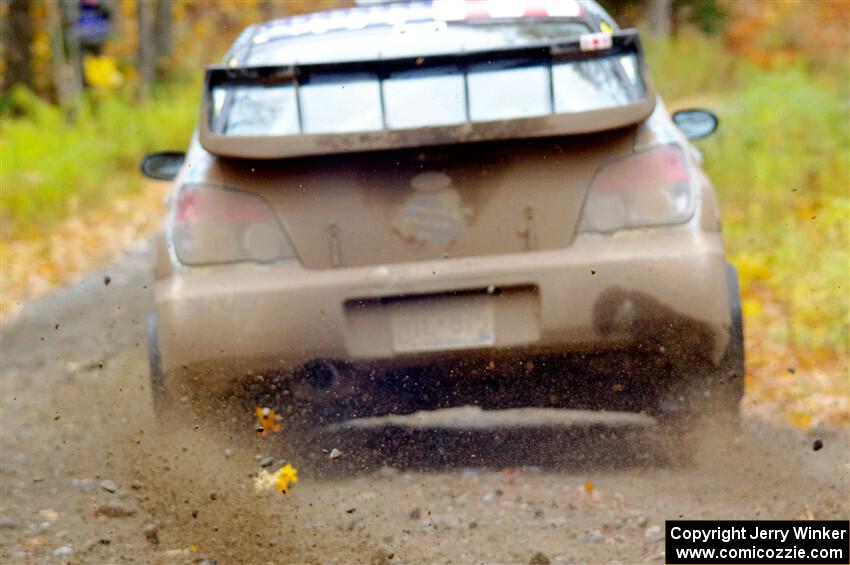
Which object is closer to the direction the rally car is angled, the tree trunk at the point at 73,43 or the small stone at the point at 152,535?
the tree trunk

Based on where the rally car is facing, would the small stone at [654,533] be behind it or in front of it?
behind

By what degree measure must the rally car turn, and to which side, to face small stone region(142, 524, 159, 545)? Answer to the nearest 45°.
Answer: approximately 135° to its left

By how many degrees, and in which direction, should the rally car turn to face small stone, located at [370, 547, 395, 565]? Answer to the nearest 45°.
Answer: approximately 180°

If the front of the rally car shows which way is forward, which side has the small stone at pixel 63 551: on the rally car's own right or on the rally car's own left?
on the rally car's own left

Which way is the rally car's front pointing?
away from the camera

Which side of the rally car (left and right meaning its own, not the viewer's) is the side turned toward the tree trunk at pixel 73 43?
front

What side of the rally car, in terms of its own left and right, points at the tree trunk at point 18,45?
front

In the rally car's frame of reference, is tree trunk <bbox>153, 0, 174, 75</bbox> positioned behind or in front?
in front

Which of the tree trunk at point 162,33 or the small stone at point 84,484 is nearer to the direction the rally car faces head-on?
the tree trunk

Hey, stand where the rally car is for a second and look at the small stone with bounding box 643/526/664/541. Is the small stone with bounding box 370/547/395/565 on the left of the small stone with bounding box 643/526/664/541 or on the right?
right
